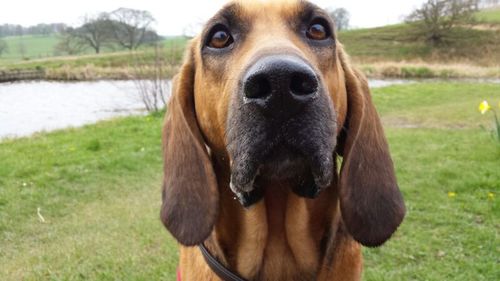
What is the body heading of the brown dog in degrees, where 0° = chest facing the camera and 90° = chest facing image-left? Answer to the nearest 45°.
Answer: approximately 0°

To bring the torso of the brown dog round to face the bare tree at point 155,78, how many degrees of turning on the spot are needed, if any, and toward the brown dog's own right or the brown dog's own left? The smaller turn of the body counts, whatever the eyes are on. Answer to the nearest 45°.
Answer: approximately 180°
